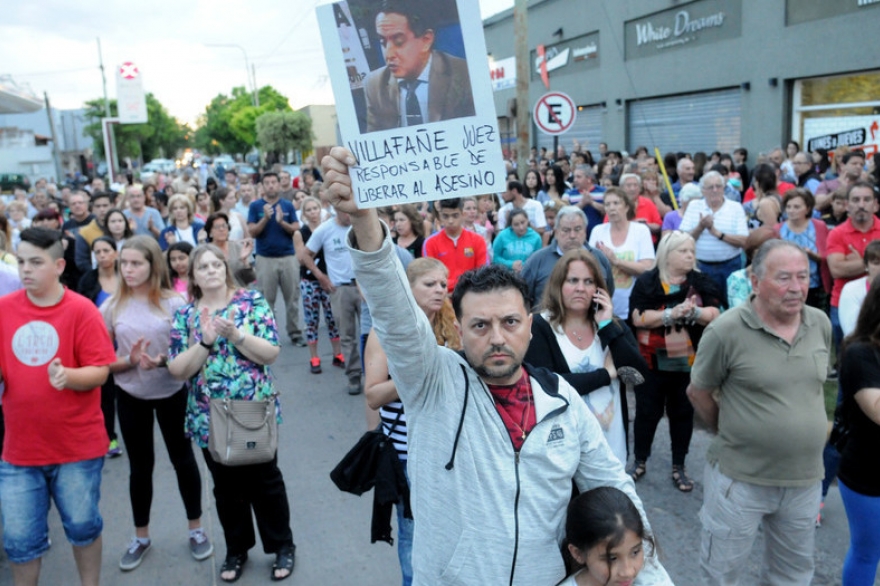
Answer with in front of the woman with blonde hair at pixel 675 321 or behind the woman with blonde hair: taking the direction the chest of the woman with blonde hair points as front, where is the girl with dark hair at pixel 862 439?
in front

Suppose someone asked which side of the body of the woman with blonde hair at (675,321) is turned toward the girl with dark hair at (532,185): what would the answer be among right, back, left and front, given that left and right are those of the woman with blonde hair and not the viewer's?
back

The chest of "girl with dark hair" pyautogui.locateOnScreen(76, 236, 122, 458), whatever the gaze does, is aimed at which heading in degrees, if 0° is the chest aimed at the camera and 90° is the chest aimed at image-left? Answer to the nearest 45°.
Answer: approximately 0°

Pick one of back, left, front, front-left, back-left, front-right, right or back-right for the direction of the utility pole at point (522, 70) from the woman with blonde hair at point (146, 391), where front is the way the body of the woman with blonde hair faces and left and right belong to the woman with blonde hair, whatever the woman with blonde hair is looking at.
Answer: back-left

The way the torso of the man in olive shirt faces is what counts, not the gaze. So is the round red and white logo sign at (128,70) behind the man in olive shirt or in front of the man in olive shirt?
behind

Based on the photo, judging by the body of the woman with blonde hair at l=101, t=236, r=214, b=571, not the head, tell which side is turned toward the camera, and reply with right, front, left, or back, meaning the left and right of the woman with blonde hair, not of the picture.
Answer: front

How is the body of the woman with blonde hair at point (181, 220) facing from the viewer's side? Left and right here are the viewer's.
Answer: facing the viewer

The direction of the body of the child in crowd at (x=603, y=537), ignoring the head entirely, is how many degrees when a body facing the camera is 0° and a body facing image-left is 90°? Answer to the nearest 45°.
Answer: approximately 315°

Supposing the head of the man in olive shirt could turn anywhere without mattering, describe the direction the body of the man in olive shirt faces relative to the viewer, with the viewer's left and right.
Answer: facing the viewer and to the right of the viewer

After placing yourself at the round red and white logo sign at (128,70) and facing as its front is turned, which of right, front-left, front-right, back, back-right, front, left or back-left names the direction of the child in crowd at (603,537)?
front

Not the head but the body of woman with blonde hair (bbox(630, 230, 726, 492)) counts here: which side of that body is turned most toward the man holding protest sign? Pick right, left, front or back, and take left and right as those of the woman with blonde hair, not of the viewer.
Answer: front

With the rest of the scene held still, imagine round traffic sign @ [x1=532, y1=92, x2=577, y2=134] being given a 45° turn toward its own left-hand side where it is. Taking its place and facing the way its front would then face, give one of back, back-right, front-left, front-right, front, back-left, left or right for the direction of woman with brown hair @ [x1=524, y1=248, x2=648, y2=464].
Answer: front-right

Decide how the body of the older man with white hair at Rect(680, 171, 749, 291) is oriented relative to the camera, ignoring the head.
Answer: toward the camera
